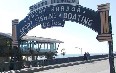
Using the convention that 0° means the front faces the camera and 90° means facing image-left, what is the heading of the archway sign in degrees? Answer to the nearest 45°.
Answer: approximately 45°
